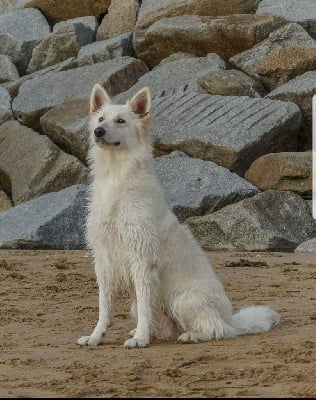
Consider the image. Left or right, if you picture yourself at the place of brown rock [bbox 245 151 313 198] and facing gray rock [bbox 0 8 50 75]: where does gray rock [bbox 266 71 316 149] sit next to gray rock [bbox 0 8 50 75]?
right

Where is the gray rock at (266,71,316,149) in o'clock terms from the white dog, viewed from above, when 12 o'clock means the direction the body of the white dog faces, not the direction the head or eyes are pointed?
The gray rock is roughly at 5 o'clock from the white dog.

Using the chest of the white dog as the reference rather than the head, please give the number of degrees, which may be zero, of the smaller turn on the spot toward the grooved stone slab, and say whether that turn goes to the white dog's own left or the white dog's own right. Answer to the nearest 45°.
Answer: approximately 135° to the white dog's own right

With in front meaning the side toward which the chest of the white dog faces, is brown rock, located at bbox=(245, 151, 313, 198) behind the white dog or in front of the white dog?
behind

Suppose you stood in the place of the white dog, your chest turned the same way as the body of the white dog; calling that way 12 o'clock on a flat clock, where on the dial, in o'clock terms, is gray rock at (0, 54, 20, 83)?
The gray rock is roughly at 4 o'clock from the white dog.

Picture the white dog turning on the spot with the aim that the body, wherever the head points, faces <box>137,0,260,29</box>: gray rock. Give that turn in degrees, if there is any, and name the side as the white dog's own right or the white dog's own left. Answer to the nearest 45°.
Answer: approximately 135° to the white dog's own right

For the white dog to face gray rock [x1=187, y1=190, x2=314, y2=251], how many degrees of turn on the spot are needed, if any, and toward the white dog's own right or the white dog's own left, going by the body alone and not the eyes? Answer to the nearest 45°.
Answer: approximately 135° to the white dog's own right

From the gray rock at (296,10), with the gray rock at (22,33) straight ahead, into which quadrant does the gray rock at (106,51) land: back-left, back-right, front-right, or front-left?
front-left

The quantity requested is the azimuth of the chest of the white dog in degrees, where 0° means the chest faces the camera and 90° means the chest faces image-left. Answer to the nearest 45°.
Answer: approximately 45°

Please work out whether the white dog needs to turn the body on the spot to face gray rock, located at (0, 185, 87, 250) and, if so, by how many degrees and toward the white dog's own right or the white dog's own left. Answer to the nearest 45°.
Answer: approximately 135° to the white dog's own right

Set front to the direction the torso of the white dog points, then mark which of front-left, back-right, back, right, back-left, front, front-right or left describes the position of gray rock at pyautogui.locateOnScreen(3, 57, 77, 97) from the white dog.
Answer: back-right

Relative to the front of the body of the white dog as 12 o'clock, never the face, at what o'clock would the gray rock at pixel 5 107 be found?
The gray rock is roughly at 4 o'clock from the white dog.

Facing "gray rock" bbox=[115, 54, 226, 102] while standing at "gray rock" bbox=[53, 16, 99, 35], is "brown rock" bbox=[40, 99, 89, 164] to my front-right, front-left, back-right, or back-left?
front-right

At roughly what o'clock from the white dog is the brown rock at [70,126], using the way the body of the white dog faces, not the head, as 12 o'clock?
The brown rock is roughly at 4 o'clock from the white dog.
